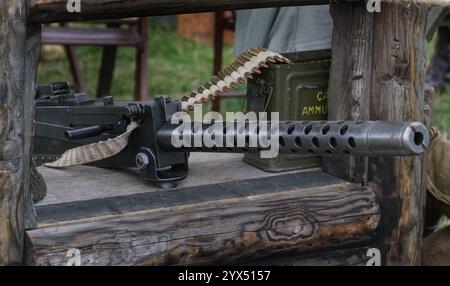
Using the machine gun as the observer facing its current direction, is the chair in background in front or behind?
behind

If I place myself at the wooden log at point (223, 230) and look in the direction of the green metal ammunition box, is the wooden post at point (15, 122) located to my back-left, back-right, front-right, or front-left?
back-left

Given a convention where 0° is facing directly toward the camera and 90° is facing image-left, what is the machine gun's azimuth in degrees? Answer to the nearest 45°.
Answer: approximately 315°
